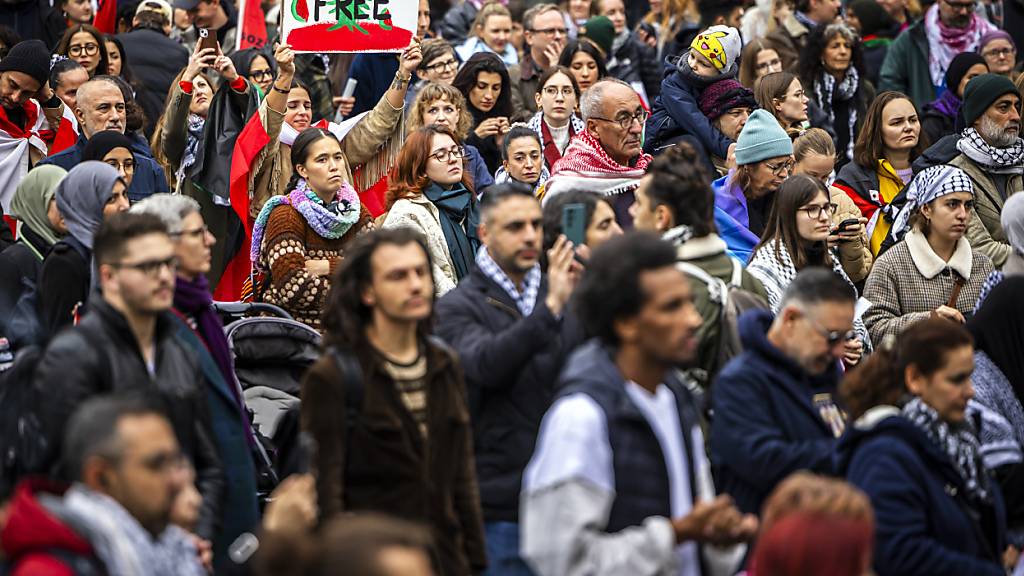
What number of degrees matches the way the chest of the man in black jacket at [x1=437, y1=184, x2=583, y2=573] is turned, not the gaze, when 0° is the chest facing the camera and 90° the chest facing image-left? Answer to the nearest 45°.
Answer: approximately 315°

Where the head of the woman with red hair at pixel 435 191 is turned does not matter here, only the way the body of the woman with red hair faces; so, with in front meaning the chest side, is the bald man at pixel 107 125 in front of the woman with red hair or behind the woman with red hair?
behind

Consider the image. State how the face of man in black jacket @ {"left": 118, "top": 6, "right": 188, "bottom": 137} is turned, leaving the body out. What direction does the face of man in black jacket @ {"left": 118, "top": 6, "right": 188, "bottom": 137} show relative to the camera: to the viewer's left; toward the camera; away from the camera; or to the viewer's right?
away from the camera

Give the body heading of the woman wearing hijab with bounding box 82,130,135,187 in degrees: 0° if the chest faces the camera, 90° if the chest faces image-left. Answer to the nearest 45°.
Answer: approximately 315°

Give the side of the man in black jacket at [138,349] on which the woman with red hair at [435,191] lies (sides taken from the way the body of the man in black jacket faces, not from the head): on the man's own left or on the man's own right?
on the man's own left

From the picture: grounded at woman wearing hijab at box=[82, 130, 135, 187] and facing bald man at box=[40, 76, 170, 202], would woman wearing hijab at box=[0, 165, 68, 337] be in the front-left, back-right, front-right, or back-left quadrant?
back-left

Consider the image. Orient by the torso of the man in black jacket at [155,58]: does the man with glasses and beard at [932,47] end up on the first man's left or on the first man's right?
on the first man's right

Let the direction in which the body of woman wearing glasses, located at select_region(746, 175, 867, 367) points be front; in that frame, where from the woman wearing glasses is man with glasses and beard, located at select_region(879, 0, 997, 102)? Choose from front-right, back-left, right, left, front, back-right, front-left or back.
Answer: back-left

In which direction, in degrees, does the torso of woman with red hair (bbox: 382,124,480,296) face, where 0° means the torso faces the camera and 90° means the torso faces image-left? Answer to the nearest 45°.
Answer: approximately 315°

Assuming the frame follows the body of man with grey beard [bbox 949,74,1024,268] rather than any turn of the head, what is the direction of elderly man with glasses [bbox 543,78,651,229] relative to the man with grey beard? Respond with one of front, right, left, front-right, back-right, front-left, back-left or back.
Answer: right

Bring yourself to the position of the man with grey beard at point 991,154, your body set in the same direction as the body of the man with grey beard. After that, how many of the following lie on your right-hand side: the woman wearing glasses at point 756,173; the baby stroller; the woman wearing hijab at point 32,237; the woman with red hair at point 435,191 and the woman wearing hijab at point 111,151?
5
